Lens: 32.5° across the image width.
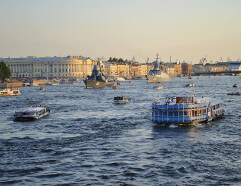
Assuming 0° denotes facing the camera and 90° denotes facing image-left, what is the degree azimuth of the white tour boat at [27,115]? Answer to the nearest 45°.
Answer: approximately 45°
